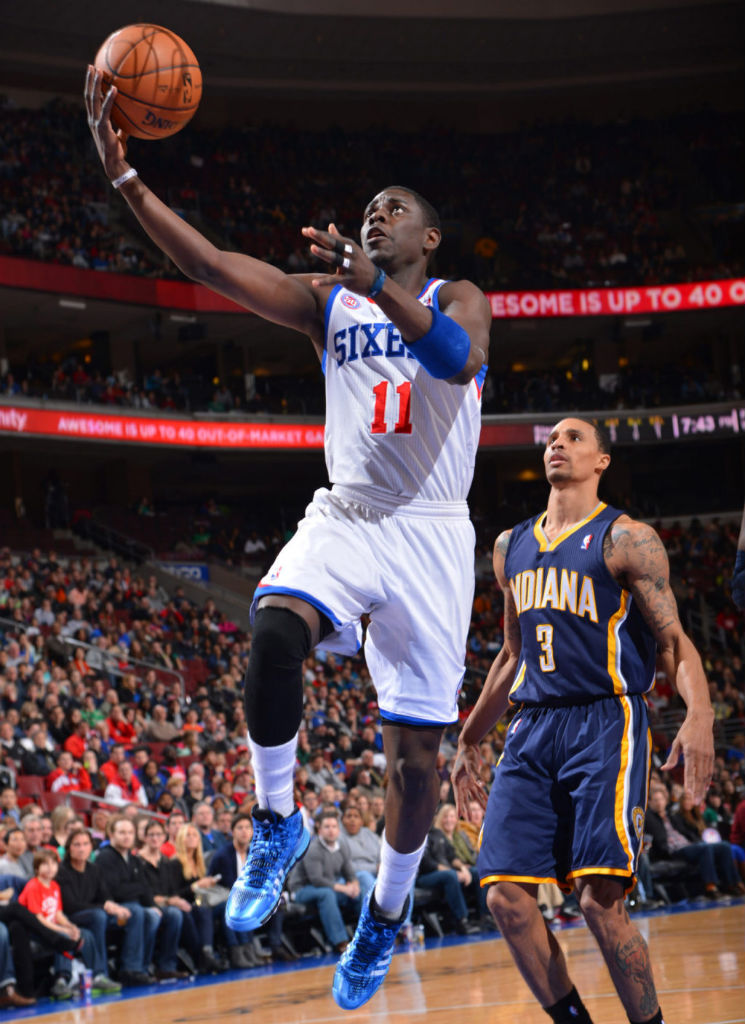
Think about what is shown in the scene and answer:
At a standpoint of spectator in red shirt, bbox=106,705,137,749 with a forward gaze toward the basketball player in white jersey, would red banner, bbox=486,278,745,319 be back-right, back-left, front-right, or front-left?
back-left

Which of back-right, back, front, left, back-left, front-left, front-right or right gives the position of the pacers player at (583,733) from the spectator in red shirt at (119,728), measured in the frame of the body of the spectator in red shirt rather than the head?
front-right

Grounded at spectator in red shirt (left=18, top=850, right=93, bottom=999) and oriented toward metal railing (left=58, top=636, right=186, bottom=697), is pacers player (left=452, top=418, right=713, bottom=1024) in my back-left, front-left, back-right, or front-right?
back-right

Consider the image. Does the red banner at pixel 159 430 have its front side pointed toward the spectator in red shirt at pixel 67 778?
yes

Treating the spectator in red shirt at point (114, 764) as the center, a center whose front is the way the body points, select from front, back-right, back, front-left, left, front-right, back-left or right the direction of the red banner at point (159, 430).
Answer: back-left

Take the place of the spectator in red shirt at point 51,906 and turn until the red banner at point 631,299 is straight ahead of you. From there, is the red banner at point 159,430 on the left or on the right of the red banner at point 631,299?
left

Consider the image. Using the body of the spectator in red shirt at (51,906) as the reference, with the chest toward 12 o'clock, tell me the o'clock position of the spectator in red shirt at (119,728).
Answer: the spectator in red shirt at (119,728) is roughly at 8 o'clock from the spectator in red shirt at (51,906).

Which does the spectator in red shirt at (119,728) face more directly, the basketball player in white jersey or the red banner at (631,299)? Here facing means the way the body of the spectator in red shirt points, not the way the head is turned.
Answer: the basketball player in white jersey

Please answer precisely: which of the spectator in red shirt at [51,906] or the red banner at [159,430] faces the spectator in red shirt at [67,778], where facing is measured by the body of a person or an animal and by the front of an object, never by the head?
the red banner
